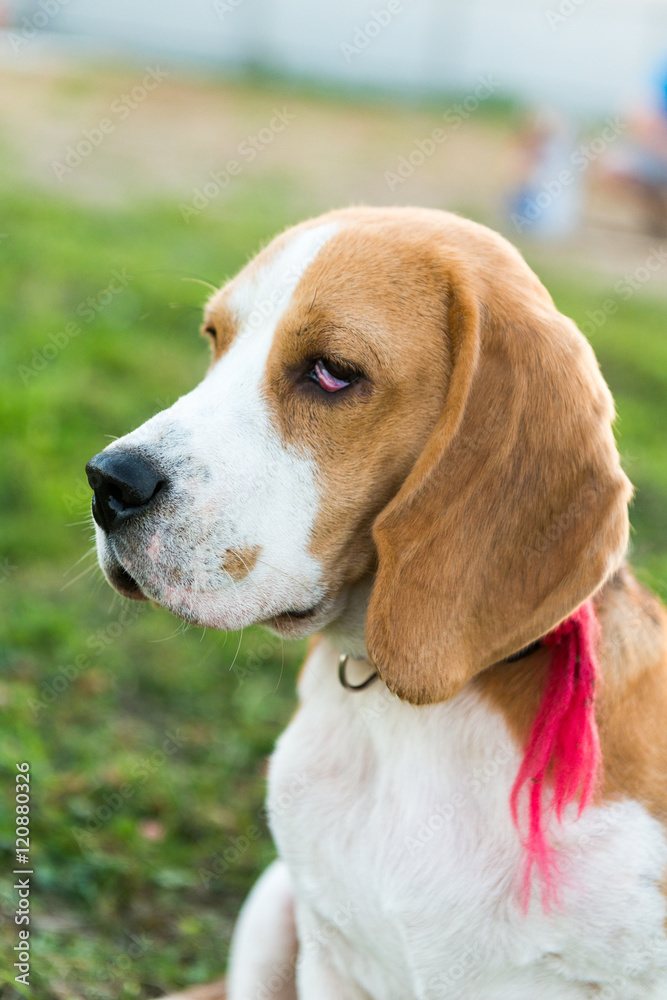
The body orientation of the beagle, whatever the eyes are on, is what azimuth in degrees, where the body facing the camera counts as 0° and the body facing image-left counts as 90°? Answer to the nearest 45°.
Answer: approximately 45°
